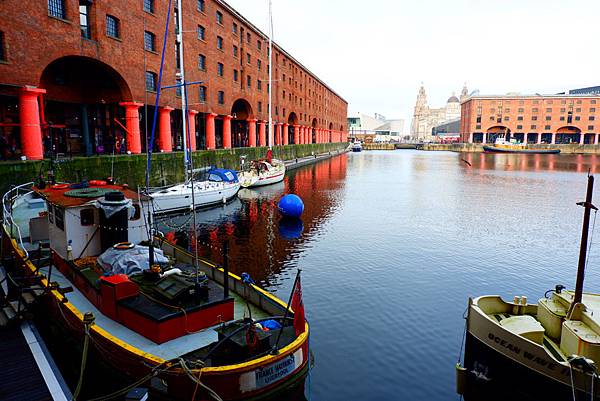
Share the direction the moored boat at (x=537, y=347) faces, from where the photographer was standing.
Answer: facing to the left of the viewer

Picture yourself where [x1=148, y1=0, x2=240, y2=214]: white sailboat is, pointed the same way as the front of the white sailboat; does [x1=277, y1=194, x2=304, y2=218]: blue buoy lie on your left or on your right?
on your left

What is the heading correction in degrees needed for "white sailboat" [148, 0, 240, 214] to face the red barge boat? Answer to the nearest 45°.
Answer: approximately 45° to its left

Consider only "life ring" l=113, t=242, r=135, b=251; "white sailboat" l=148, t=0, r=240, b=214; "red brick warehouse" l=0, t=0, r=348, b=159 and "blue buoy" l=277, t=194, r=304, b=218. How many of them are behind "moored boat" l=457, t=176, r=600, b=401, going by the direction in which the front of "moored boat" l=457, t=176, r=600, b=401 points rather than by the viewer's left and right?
0

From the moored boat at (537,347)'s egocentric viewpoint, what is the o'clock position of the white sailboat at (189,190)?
The white sailboat is roughly at 1 o'clock from the moored boat.

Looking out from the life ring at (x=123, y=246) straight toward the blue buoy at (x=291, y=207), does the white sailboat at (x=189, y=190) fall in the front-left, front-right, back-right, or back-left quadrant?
front-left

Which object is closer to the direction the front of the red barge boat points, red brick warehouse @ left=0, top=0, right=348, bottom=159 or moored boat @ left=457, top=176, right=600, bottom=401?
the red brick warehouse

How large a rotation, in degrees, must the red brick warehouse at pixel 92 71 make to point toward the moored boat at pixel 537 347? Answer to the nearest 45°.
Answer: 0° — it already faces it

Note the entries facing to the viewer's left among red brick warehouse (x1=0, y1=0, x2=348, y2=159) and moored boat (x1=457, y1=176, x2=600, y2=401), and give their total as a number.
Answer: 1

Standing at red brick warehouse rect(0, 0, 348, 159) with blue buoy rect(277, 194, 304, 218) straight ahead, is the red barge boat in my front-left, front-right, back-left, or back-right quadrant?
front-right

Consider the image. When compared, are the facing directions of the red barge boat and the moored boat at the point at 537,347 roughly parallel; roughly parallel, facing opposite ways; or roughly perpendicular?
roughly parallel

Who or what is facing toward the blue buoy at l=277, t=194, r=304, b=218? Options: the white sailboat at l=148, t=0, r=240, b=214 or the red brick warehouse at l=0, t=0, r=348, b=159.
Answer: the red brick warehouse

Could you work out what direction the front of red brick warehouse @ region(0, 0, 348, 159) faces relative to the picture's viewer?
facing the viewer and to the right of the viewer

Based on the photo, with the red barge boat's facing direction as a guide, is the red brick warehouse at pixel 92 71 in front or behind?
in front

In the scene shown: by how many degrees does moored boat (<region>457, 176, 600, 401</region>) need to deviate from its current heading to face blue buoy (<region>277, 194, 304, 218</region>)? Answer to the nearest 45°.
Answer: approximately 45° to its right

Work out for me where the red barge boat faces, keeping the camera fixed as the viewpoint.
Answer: facing away from the viewer and to the left of the viewer

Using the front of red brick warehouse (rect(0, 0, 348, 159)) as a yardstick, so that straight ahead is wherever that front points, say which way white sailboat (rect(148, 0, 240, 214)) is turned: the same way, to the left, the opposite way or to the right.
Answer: to the right

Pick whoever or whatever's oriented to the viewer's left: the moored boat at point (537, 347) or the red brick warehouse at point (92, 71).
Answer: the moored boat

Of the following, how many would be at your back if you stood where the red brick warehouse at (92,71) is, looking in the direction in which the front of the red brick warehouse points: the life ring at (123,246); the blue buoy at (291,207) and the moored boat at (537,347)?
0
